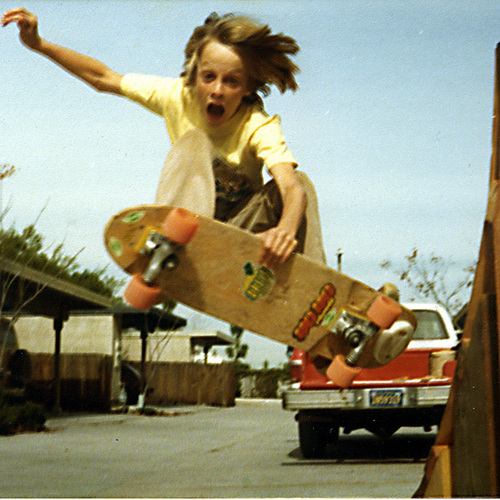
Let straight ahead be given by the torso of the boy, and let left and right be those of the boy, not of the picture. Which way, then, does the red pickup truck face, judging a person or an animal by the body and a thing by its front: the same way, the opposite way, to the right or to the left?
the opposite way

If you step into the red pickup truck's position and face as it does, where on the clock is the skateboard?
The skateboard is roughly at 6 o'clock from the red pickup truck.

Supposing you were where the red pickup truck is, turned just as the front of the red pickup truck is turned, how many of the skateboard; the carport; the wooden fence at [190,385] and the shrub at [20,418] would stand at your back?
1

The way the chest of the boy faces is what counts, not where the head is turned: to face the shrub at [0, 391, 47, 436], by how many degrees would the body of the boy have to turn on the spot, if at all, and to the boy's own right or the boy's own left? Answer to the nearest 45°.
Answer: approximately 180°

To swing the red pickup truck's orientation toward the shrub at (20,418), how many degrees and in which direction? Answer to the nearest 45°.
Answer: approximately 45° to its left

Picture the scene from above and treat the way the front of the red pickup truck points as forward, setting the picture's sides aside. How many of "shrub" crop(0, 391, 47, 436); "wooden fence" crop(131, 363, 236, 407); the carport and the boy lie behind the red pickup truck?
1

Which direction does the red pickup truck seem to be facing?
away from the camera

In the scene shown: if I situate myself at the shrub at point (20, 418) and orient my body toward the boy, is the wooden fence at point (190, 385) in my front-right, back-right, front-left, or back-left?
back-left

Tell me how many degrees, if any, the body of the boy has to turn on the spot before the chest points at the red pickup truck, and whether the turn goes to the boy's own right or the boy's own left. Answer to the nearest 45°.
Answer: approximately 180°

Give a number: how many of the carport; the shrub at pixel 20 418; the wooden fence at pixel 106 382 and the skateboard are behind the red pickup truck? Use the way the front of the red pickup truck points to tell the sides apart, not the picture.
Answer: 1

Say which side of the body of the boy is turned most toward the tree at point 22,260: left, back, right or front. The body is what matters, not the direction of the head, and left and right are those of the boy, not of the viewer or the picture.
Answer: back

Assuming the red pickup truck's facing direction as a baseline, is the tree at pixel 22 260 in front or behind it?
in front

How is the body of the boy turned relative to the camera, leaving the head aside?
toward the camera

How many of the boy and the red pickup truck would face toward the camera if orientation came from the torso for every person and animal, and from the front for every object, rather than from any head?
1
